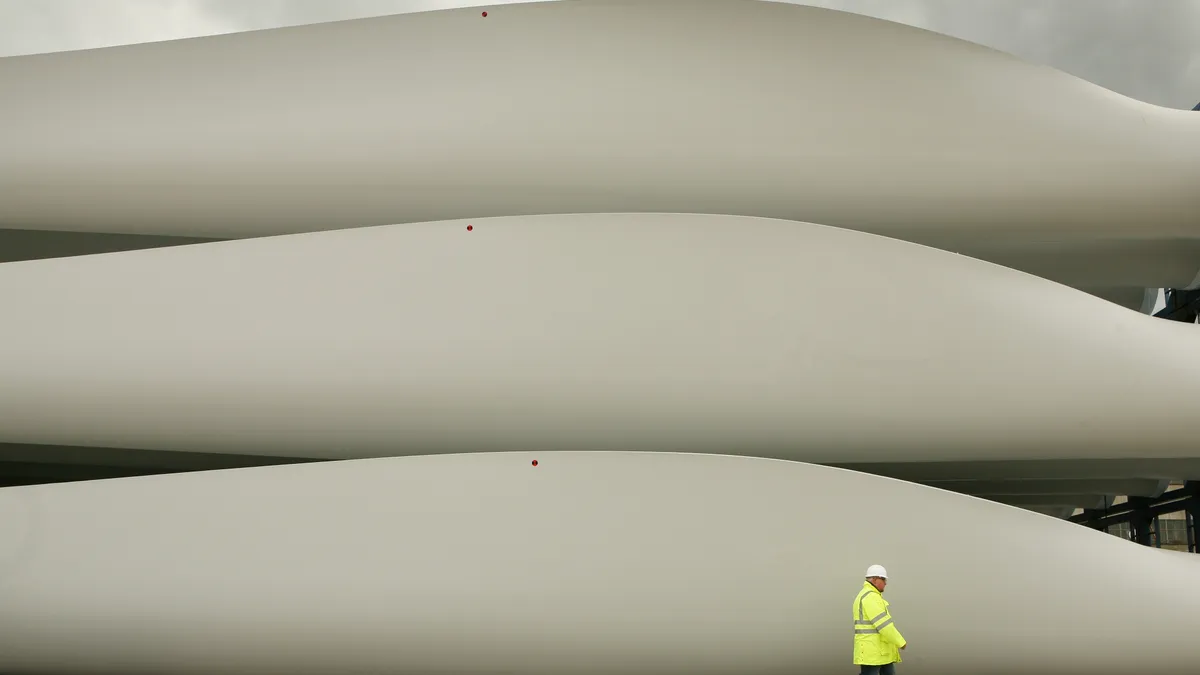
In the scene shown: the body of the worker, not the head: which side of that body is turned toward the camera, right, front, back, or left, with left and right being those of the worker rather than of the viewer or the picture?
right

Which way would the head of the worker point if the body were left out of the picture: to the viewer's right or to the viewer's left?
to the viewer's right

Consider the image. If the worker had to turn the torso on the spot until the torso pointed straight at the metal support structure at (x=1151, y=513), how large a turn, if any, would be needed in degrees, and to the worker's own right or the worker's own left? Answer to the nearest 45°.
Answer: approximately 90° to the worker's own left
